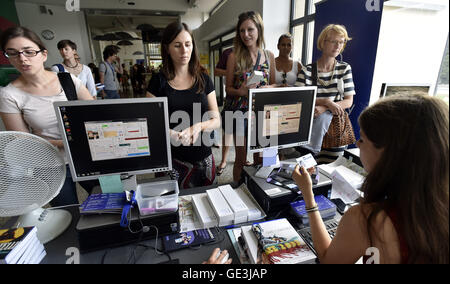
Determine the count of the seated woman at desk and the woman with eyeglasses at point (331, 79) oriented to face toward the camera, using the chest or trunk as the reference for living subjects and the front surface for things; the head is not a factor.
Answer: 1

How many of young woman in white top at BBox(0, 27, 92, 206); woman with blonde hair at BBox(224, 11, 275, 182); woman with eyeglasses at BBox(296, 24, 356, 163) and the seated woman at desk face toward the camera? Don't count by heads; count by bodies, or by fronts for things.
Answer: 3

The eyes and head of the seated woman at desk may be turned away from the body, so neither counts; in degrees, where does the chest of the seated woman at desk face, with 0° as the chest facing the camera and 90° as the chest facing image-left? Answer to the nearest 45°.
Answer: approximately 135°

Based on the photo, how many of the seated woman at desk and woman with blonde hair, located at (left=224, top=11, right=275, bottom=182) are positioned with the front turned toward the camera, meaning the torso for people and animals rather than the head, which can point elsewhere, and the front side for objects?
1

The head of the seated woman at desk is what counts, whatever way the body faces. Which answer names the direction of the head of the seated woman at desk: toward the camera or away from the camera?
away from the camera

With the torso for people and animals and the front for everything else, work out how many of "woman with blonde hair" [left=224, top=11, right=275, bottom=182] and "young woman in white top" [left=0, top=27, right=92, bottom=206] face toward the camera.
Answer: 2

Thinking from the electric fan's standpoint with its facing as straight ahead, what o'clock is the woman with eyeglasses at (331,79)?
The woman with eyeglasses is roughly at 9 o'clock from the electric fan.

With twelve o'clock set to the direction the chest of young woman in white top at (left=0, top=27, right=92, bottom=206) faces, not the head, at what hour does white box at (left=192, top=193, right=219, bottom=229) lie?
The white box is roughly at 11 o'clock from the young woman in white top.

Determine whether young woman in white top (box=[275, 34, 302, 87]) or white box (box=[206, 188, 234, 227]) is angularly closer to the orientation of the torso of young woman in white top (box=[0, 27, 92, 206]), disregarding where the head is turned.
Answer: the white box

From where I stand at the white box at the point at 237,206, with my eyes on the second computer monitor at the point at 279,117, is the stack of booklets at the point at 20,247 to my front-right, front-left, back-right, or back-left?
back-left
